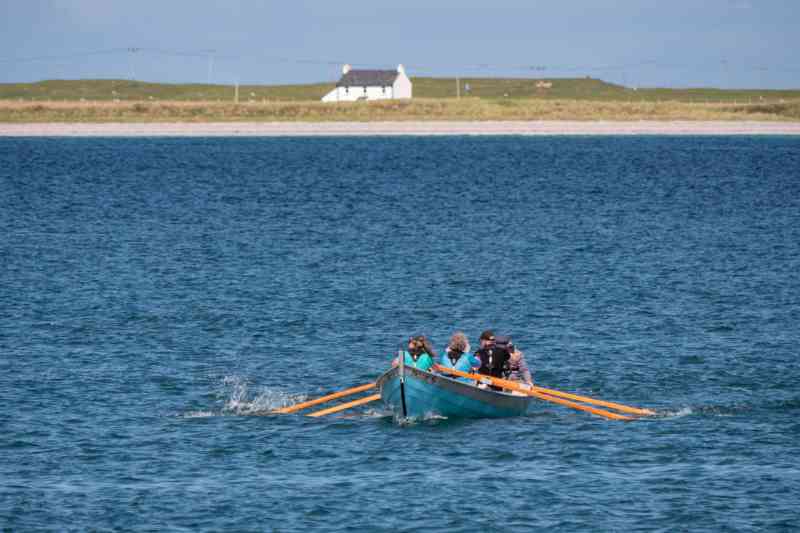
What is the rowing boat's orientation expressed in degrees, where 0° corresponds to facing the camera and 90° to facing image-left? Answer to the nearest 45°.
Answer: approximately 45°
